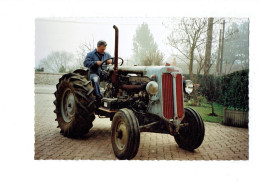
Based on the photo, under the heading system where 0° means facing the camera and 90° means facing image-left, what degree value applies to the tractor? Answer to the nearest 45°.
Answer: approximately 315°
